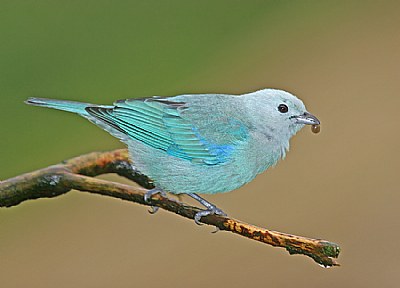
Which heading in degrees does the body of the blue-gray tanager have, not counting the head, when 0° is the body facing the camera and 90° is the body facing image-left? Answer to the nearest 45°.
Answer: approximately 270°
